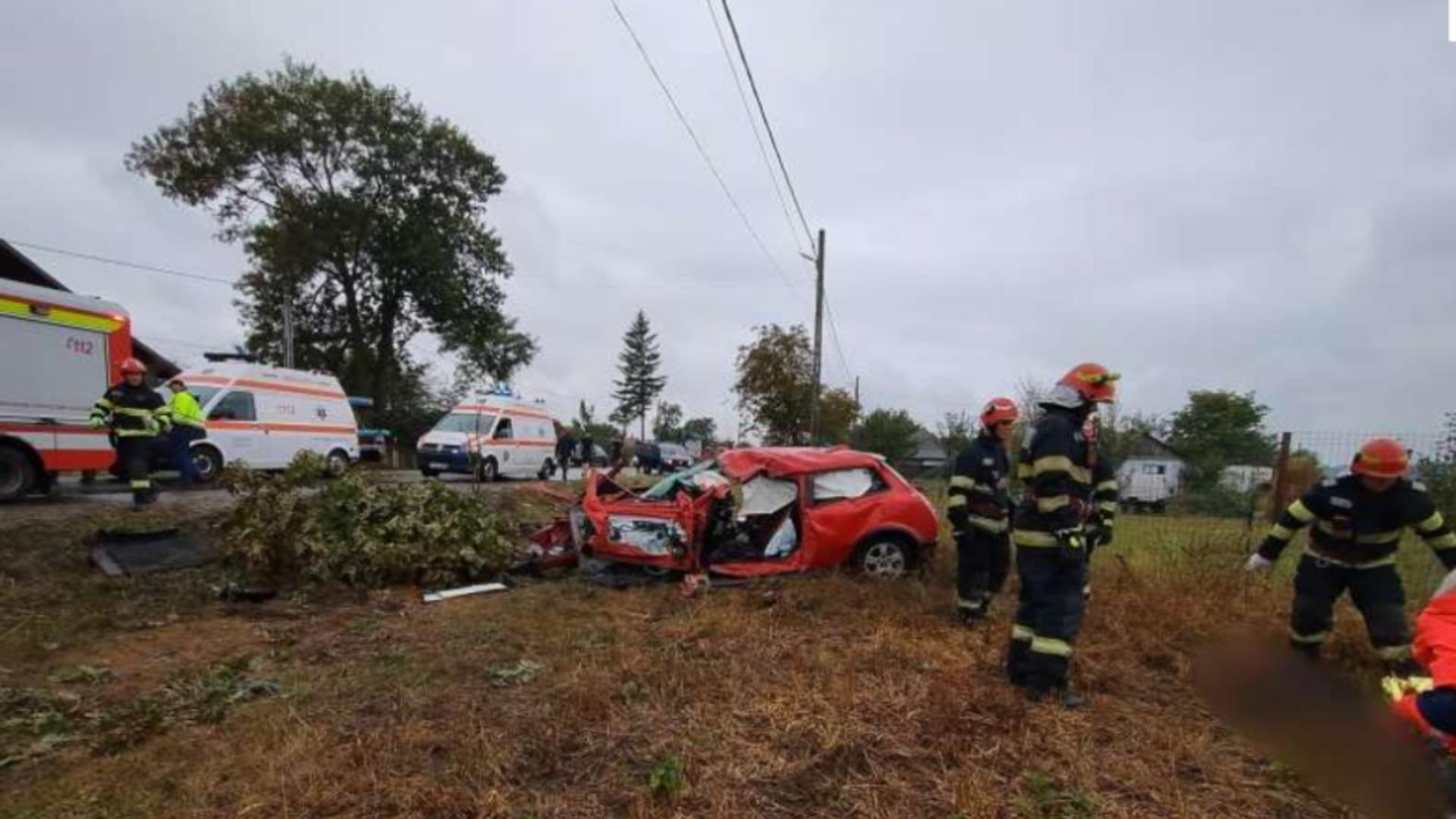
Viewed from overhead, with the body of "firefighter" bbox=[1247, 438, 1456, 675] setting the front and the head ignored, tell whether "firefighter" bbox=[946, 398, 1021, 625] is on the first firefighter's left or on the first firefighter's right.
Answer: on the first firefighter's right

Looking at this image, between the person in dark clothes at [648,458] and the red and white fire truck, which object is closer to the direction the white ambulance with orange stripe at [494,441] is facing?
the red and white fire truck

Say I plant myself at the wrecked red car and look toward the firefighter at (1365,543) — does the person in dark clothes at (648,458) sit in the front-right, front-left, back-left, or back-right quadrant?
back-left

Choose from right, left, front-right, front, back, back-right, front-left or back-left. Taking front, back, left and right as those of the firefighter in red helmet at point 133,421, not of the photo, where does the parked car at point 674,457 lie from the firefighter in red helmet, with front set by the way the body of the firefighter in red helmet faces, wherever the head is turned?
back-left

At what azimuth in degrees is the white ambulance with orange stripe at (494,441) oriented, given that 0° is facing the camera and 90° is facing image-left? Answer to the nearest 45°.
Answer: approximately 45°

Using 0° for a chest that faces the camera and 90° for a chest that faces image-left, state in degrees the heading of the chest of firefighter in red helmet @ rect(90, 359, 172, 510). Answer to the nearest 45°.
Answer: approximately 0°

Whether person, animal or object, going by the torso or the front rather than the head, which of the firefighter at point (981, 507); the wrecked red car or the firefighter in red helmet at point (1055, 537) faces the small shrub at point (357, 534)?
the wrecked red car
